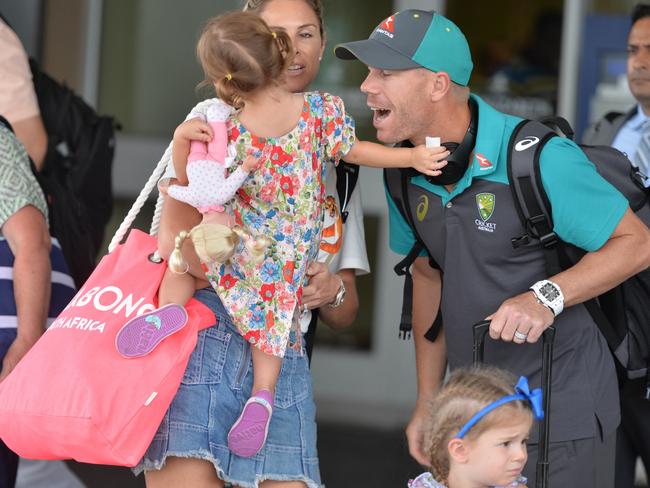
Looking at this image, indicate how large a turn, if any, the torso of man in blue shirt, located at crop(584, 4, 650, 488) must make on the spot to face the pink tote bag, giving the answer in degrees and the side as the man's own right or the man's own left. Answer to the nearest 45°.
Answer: approximately 45° to the man's own right

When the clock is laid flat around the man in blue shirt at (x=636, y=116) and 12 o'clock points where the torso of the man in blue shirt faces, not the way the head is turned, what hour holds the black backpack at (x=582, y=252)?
The black backpack is roughly at 12 o'clock from the man in blue shirt.

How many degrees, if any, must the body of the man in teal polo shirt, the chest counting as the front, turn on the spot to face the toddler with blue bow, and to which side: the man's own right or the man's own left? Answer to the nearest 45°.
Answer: approximately 45° to the man's own left

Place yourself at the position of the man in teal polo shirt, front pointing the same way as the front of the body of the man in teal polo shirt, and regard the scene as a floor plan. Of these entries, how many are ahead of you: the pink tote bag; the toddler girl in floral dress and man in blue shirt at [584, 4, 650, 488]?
2

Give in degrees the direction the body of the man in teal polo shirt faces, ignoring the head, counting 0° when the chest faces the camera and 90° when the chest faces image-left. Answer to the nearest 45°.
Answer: approximately 45°

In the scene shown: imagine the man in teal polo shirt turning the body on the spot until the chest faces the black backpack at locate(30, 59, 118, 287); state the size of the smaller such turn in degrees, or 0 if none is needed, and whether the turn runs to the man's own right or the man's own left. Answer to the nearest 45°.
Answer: approximately 90° to the man's own right

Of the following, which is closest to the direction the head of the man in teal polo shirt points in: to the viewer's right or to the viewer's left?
to the viewer's left

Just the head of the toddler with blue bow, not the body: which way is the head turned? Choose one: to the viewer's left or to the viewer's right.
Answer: to the viewer's right
